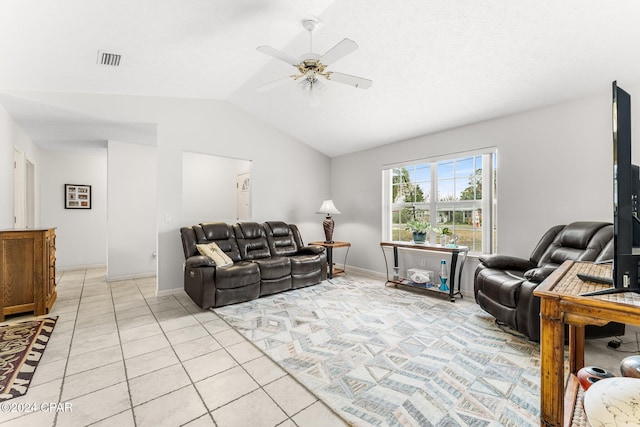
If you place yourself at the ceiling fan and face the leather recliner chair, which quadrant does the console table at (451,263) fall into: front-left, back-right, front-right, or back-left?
front-left

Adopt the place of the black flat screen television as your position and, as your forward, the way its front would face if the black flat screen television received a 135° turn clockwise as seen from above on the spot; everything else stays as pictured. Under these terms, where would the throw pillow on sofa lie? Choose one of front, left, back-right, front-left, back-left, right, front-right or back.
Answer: back-left

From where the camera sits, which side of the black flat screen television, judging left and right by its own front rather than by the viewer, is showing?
left

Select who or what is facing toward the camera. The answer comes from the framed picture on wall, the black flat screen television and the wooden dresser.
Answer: the framed picture on wall

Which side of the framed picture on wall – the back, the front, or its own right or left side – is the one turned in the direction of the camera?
front

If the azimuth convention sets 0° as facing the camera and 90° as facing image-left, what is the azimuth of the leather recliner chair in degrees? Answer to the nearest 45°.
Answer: approximately 45°

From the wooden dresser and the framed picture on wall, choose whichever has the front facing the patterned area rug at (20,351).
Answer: the framed picture on wall

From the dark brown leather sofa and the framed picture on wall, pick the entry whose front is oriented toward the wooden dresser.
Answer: the framed picture on wall

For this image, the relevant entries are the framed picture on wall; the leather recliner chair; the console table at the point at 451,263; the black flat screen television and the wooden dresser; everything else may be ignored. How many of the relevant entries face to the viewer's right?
1

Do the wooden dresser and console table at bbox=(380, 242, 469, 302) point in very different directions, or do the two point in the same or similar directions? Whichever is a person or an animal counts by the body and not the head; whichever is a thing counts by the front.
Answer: very different directions

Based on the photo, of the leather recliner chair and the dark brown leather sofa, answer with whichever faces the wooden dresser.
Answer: the leather recliner chair

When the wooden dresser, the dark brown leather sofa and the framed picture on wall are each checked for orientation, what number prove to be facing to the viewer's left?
0

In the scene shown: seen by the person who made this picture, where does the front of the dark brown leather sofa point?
facing the viewer and to the right of the viewer

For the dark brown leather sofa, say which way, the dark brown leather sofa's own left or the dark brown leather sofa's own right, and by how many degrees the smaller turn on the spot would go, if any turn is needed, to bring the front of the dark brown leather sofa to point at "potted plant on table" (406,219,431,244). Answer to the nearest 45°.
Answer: approximately 45° to the dark brown leather sofa's own left

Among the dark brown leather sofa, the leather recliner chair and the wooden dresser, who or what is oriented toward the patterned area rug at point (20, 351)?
the leather recliner chair

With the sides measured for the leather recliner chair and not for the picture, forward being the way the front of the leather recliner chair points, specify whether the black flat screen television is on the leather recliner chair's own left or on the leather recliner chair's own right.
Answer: on the leather recliner chair's own left

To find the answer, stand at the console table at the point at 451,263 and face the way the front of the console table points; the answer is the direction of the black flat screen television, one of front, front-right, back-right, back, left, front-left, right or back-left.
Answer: front-left
